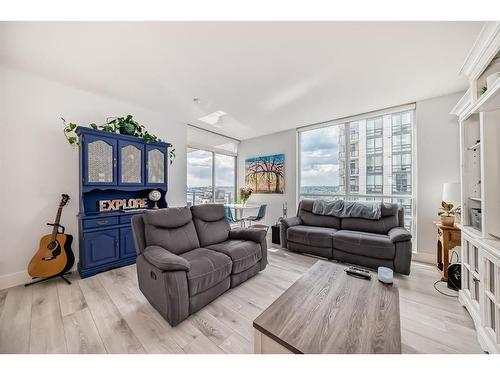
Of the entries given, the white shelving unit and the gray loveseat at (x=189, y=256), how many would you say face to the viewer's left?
1

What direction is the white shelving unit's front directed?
to the viewer's left

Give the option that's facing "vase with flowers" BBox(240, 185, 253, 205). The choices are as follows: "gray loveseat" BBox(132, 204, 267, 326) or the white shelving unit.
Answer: the white shelving unit

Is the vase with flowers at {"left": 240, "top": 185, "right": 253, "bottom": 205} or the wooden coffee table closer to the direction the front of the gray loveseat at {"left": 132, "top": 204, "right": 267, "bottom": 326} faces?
the wooden coffee table

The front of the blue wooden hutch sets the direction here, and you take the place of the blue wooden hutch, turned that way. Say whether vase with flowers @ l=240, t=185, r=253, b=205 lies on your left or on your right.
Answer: on your left

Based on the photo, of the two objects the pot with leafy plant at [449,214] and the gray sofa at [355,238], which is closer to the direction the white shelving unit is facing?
the gray sofa

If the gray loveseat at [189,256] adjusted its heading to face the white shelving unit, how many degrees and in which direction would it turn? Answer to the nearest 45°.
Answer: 0° — it already faces it

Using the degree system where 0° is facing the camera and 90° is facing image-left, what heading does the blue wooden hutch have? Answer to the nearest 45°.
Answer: approximately 315°

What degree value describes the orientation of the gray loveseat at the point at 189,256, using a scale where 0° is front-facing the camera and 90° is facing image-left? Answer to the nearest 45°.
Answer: approximately 315°

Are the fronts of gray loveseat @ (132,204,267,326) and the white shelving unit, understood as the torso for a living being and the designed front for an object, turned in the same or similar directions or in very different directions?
very different directions
